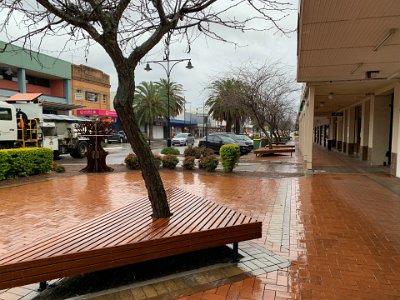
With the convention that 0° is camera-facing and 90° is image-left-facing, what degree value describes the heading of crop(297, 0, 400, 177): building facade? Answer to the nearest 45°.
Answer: approximately 90°

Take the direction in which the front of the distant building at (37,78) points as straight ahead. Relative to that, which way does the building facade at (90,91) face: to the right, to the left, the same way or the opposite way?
the same way

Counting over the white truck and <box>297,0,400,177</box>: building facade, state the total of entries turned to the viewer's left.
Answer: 2

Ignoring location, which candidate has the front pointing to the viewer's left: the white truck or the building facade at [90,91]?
the white truck

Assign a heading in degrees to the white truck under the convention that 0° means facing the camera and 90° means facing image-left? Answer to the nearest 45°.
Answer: approximately 90°

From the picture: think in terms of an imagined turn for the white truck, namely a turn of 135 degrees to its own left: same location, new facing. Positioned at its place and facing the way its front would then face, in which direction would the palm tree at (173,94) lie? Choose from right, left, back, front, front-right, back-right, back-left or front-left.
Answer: left

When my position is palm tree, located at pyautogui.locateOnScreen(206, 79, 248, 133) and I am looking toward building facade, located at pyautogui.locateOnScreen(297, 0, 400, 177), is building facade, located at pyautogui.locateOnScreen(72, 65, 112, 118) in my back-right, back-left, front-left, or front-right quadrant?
back-right

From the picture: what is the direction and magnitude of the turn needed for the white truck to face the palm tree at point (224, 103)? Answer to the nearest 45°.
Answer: approximately 135° to its right

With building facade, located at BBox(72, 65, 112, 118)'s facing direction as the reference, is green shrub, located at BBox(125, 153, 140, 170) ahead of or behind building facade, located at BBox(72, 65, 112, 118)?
ahead

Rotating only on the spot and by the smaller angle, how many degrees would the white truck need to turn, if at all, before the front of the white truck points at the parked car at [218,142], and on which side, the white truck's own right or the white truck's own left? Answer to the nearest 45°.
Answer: approximately 180°

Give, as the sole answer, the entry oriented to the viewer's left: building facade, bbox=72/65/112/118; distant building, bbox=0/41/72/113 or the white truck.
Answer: the white truck

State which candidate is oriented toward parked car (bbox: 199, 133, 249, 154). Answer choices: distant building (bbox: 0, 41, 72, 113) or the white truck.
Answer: the distant building

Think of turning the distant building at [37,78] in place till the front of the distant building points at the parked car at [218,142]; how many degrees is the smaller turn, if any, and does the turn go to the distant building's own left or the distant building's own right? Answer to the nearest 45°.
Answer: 0° — it already faces it

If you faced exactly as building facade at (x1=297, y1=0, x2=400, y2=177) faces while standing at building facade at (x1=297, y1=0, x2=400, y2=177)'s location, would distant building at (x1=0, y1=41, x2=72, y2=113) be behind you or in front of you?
in front
